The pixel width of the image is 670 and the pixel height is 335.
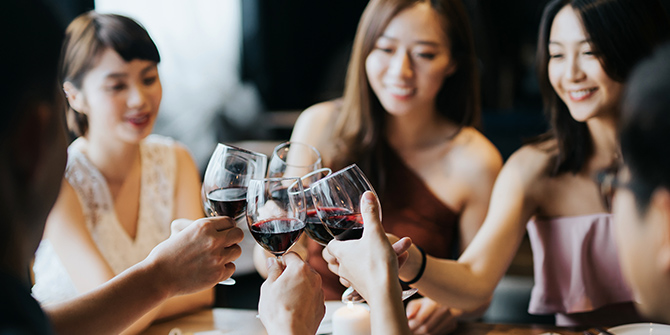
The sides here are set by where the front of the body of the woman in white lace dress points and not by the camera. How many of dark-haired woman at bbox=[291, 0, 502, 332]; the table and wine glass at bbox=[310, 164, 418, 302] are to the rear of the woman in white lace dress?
0

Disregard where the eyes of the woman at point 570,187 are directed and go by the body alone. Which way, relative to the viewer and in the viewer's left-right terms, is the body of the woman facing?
facing the viewer and to the left of the viewer

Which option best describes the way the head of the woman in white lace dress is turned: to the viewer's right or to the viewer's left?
to the viewer's right

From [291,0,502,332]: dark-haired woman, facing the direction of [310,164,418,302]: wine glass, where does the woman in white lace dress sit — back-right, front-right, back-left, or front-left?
front-right

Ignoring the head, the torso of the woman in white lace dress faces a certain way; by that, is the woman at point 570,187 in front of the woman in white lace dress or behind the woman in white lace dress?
in front

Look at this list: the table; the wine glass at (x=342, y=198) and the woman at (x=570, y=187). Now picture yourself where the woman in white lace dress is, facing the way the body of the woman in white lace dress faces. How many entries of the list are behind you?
0

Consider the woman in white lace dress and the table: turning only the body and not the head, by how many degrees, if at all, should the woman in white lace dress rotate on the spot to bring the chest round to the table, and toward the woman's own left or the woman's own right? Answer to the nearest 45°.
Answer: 0° — they already face it

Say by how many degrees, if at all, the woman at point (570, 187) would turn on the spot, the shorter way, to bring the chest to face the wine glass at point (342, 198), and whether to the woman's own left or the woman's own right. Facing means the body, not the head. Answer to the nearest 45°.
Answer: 0° — they already face it

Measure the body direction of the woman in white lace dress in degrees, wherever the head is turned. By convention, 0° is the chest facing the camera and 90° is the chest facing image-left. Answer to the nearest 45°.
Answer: approximately 315°

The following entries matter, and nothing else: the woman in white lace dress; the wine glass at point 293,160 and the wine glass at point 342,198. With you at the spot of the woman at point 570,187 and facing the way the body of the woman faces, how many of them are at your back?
0
